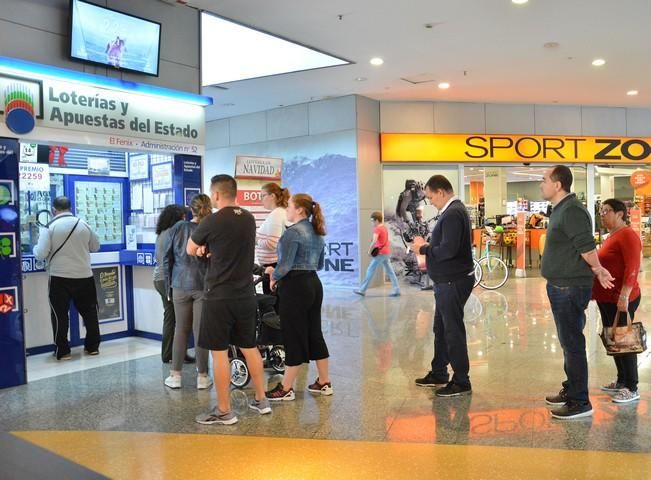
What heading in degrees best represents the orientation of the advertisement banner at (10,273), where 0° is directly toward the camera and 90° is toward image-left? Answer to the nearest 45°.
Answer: approximately 315°

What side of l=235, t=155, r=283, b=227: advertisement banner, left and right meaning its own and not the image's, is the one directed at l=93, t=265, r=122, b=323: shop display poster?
right

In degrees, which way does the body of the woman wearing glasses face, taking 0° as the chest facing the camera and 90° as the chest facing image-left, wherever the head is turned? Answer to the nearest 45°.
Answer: approximately 90°

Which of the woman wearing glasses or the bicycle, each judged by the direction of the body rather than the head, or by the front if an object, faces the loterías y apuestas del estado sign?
the woman wearing glasses

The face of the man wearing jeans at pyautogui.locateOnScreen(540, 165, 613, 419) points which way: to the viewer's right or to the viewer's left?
to the viewer's left

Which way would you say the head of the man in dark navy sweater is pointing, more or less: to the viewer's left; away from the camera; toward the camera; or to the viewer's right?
to the viewer's left

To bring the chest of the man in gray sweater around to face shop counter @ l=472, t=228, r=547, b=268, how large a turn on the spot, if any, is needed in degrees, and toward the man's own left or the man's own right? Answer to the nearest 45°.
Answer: approximately 45° to the man's own right

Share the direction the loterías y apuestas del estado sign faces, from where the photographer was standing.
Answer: facing the viewer and to the right of the viewer

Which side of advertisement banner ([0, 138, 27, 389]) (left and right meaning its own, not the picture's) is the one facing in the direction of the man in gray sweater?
left

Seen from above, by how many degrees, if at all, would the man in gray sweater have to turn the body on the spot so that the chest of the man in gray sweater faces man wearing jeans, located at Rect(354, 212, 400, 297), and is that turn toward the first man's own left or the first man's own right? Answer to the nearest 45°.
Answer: approximately 45° to the first man's own right

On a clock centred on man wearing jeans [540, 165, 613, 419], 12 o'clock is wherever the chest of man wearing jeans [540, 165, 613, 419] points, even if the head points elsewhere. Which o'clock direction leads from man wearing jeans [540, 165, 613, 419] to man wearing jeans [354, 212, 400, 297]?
man wearing jeans [354, 212, 400, 297] is roughly at 2 o'clock from man wearing jeans [540, 165, 613, 419].

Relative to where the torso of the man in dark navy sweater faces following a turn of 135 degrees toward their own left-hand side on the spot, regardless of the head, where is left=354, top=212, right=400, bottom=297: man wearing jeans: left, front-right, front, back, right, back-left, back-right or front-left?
back-left

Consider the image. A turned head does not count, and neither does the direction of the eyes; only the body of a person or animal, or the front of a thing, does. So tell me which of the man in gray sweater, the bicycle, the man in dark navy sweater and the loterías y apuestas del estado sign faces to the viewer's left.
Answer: the man in dark navy sweater
